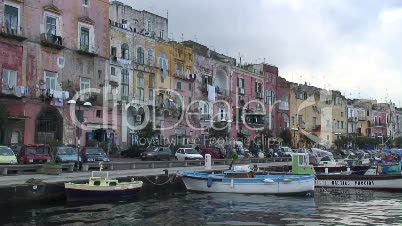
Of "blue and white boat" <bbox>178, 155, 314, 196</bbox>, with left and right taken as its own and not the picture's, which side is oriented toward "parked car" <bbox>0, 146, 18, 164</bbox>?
front

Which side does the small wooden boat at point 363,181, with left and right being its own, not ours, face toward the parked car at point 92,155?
front

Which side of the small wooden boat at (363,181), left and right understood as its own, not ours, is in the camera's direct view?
left

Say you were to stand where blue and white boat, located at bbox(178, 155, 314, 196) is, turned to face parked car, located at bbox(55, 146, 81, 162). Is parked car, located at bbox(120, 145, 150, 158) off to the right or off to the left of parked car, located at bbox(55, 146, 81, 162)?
right

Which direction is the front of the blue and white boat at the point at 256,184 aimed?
to the viewer's left

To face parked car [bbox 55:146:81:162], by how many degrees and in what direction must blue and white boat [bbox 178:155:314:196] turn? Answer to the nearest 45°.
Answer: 0° — it already faces it

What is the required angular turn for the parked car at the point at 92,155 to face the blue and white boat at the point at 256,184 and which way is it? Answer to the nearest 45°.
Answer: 0° — it already faces it
